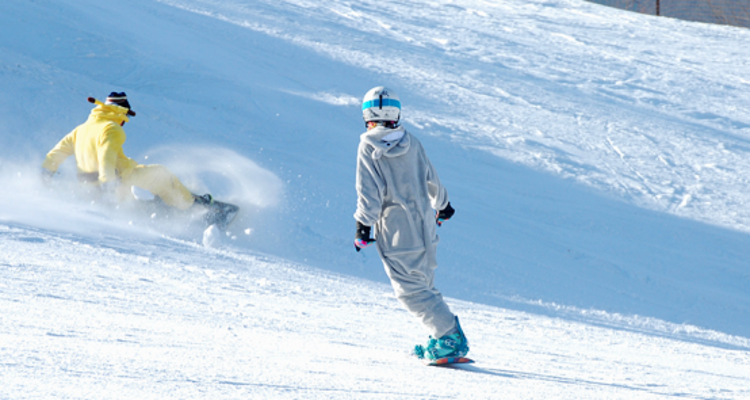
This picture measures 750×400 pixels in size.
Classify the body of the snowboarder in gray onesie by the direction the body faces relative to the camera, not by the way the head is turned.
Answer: away from the camera

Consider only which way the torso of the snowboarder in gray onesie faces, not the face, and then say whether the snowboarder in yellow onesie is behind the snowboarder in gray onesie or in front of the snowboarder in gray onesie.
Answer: in front
